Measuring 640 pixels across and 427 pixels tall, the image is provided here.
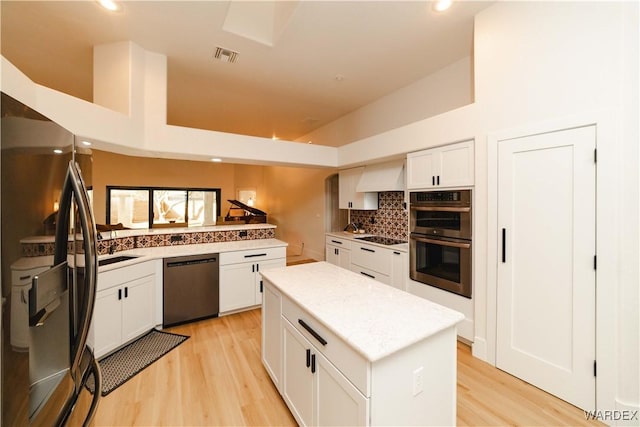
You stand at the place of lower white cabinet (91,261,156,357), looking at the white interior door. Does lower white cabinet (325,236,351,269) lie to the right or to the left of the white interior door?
left

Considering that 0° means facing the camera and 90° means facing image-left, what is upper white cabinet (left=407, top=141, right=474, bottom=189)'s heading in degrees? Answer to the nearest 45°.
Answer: approximately 45°

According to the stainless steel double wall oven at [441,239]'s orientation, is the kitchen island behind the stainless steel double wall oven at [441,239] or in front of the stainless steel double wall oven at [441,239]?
in front

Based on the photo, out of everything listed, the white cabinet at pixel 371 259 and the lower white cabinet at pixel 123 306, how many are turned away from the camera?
0

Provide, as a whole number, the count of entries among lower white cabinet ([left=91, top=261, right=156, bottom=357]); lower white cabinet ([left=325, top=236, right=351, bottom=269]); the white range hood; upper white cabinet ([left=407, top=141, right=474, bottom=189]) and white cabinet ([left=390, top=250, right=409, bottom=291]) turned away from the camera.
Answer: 0

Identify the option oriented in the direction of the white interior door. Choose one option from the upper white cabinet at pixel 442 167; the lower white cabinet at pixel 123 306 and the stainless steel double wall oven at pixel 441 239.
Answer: the lower white cabinet

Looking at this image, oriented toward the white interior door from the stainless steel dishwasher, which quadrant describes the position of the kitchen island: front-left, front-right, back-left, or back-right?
front-right

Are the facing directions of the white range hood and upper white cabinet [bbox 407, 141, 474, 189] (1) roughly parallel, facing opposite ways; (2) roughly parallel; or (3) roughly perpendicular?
roughly parallel

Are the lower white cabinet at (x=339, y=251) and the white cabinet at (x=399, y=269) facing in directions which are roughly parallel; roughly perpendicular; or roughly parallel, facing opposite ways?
roughly parallel

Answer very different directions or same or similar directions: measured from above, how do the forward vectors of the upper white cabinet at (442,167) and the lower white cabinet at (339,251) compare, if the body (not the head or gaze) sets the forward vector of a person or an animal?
same or similar directions

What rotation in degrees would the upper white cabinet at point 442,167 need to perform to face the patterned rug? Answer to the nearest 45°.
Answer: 0° — it already faces it

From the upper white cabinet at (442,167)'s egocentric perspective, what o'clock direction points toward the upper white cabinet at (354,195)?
the upper white cabinet at (354,195) is roughly at 3 o'clock from the upper white cabinet at (442,167).

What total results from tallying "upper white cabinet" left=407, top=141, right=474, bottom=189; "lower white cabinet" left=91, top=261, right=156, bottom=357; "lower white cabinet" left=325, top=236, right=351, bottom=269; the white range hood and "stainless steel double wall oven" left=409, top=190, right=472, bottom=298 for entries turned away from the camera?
0

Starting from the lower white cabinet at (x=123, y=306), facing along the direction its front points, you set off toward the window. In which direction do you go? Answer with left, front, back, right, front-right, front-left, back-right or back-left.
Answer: back-left

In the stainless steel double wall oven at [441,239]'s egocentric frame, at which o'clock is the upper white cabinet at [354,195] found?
The upper white cabinet is roughly at 3 o'clock from the stainless steel double wall oven.

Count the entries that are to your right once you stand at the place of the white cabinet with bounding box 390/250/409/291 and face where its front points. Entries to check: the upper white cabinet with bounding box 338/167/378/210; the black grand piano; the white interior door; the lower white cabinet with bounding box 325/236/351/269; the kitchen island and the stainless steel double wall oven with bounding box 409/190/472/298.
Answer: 3

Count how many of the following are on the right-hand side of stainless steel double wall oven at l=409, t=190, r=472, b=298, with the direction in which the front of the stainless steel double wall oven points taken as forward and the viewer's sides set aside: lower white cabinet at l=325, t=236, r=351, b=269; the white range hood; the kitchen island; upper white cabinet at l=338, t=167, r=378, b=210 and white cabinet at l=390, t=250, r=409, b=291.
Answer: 4

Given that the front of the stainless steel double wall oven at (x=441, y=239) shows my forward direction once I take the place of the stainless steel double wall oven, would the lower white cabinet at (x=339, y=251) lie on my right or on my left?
on my right
